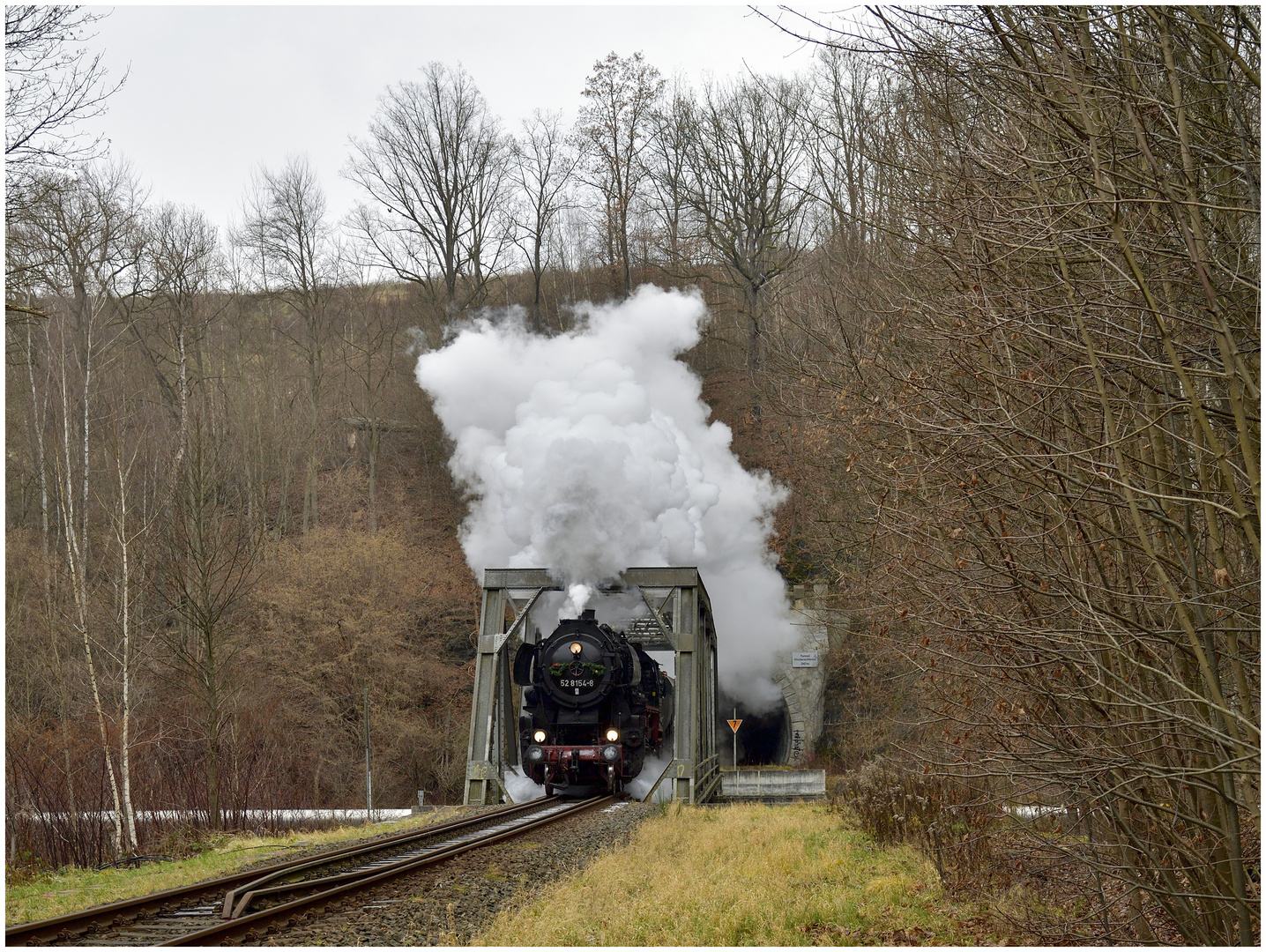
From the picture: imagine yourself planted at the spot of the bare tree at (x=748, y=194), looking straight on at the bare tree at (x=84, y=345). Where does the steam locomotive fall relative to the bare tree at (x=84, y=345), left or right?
left

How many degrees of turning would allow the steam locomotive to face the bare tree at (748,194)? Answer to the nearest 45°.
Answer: approximately 180°

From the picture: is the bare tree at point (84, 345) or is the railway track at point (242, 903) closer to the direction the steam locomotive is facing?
the railway track

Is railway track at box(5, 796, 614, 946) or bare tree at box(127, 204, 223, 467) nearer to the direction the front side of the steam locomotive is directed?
the railway track

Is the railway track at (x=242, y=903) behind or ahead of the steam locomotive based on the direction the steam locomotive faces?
ahead

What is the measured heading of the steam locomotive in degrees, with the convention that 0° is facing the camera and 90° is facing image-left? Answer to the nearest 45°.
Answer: approximately 0°
